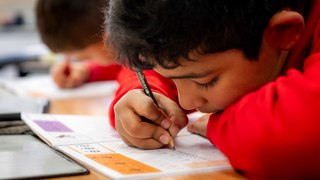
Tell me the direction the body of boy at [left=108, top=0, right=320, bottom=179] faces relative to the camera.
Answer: to the viewer's left

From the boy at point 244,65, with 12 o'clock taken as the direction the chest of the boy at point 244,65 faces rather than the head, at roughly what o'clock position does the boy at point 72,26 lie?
the boy at point 72,26 is roughly at 2 o'clock from the boy at point 244,65.
